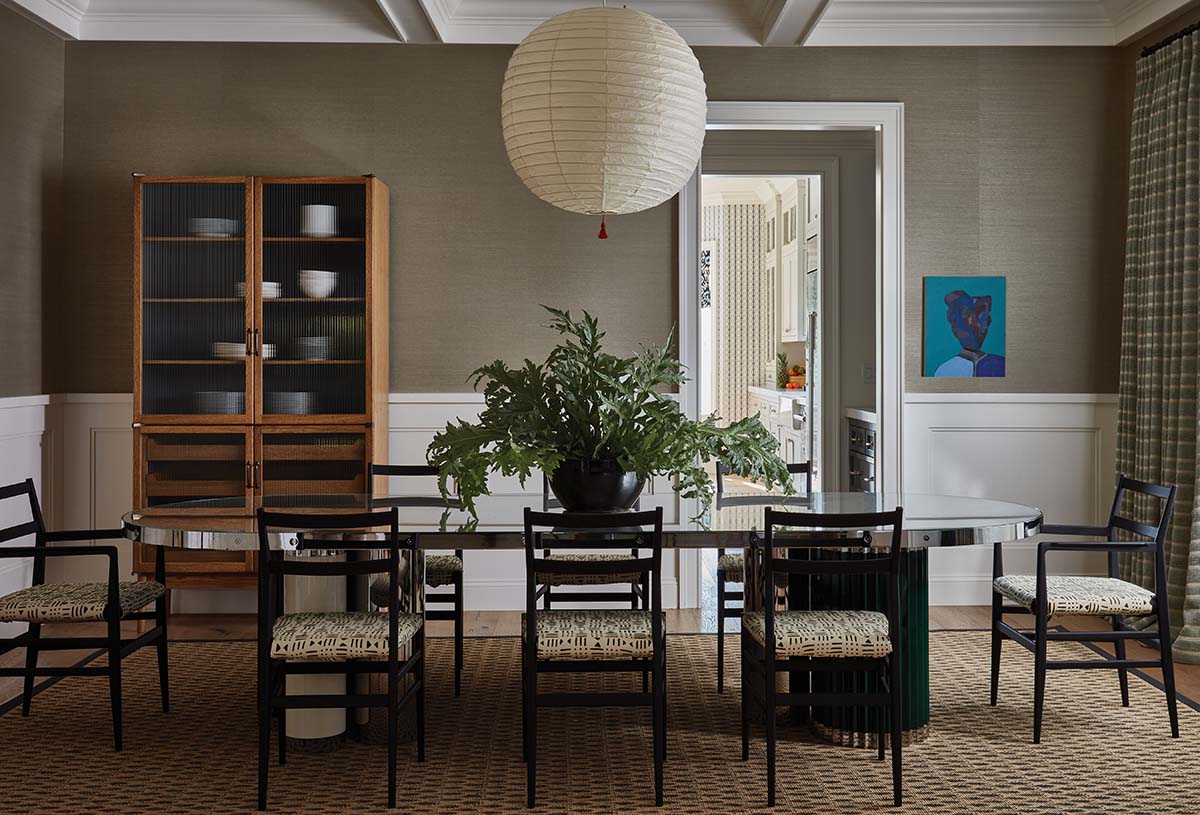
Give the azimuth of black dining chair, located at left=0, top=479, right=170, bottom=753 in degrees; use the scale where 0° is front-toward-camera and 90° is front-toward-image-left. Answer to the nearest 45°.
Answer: approximately 315°

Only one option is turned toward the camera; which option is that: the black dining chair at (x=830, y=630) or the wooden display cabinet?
the wooden display cabinet

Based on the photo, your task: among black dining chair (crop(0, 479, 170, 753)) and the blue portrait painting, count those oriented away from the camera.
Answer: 0

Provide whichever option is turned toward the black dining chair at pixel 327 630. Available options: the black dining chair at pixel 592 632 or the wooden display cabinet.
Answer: the wooden display cabinet

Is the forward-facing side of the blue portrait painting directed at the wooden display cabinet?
no

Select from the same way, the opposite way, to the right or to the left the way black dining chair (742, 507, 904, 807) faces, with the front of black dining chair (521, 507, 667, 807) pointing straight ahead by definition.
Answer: the same way

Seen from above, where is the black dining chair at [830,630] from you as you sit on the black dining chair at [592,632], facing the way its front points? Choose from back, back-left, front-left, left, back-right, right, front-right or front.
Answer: right

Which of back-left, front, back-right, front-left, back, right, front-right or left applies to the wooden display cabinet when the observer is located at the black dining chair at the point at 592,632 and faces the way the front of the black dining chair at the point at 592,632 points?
front-left

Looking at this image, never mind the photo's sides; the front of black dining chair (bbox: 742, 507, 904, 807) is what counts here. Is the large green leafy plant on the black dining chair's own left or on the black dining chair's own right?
on the black dining chair's own left

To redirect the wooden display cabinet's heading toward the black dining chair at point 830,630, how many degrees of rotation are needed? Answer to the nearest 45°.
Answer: approximately 45° to its left

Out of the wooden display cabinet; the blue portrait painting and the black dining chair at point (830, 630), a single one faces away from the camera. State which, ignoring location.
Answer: the black dining chair

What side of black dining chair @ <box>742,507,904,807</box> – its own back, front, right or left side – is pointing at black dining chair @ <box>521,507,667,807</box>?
left

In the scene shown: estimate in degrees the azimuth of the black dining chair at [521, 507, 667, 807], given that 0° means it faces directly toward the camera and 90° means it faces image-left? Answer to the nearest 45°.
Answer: approximately 180°

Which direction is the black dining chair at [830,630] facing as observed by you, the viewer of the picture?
facing away from the viewer

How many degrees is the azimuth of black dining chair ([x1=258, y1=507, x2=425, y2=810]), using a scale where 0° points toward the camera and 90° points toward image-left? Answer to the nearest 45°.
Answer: approximately 180°
